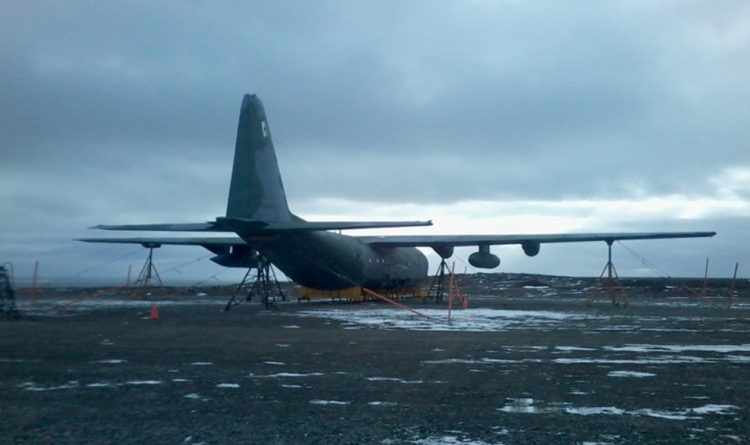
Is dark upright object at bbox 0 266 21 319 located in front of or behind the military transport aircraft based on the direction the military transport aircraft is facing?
behind

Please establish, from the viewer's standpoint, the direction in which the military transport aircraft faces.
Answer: facing away from the viewer and to the right of the viewer
